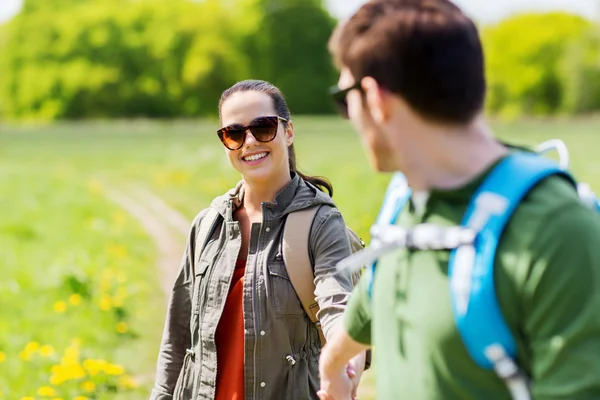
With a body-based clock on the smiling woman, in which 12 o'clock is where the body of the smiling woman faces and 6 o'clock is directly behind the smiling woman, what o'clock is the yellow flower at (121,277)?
The yellow flower is roughly at 4 o'clock from the smiling woman.

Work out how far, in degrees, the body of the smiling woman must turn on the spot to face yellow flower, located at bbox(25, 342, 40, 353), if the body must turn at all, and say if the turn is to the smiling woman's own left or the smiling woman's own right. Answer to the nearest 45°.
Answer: approximately 90° to the smiling woman's own right

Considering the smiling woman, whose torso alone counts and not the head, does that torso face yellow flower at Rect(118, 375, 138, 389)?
no

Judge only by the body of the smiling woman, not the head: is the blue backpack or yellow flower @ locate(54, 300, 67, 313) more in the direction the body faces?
the blue backpack

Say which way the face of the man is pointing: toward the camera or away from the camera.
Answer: away from the camera
